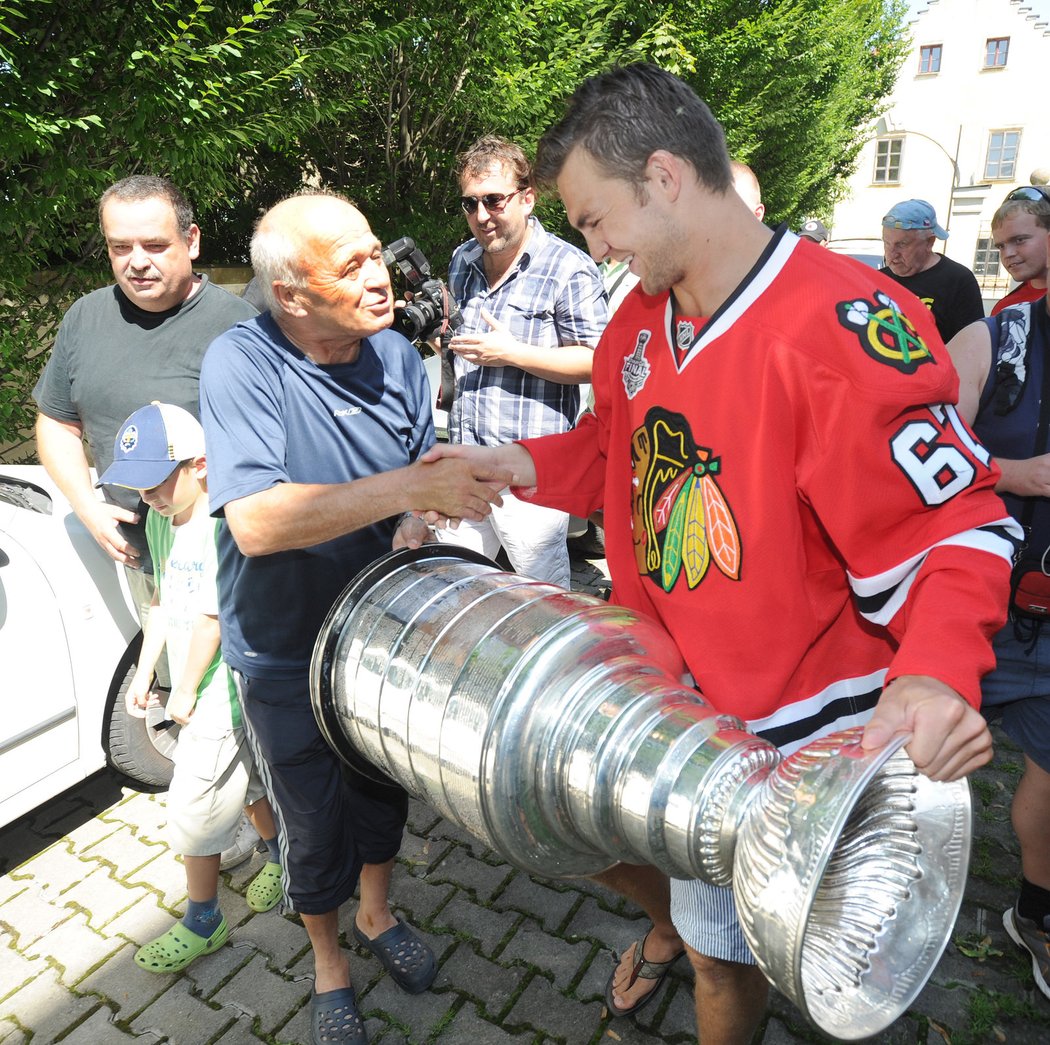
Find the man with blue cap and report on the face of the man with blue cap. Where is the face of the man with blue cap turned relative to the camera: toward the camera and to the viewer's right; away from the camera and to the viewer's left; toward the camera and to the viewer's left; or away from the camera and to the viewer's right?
toward the camera and to the viewer's left

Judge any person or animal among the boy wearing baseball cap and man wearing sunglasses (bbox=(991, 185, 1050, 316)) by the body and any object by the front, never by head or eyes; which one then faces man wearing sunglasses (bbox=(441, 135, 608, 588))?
man wearing sunglasses (bbox=(991, 185, 1050, 316))

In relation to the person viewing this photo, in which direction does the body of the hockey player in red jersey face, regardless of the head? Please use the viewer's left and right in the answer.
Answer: facing the viewer and to the left of the viewer

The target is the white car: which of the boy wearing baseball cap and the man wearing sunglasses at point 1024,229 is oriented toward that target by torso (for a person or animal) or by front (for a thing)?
the man wearing sunglasses

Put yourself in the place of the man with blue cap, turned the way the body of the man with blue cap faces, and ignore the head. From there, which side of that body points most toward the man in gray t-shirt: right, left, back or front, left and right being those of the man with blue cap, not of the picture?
front

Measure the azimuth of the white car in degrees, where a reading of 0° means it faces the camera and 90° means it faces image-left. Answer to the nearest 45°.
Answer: approximately 225°

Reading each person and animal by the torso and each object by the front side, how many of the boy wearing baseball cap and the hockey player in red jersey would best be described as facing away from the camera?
0
